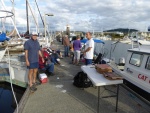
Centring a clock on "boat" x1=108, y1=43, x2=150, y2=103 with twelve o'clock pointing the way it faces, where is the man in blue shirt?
The man in blue shirt is roughly at 3 o'clock from the boat.

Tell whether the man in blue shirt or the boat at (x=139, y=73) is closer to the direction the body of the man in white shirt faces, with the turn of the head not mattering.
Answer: the man in blue shirt

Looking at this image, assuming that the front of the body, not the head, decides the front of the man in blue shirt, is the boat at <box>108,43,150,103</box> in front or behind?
in front

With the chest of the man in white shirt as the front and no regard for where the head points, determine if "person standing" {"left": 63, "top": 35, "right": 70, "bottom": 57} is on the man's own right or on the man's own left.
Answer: on the man's own right

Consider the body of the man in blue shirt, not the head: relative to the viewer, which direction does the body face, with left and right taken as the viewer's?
facing the viewer and to the right of the viewer

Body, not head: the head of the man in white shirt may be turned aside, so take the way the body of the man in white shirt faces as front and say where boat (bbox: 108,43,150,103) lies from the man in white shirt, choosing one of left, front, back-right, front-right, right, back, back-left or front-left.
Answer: back-left

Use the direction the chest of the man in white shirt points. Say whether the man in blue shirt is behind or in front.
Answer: in front

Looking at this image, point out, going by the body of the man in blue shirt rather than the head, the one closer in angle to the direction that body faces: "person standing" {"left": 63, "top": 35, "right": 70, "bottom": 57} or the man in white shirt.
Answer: the man in white shirt

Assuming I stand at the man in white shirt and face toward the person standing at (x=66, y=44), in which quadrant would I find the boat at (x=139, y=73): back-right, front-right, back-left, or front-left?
back-right

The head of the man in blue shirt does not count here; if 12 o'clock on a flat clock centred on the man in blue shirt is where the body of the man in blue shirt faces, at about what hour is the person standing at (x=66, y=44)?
The person standing is roughly at 8 o'clock from the man in blue shirt.
